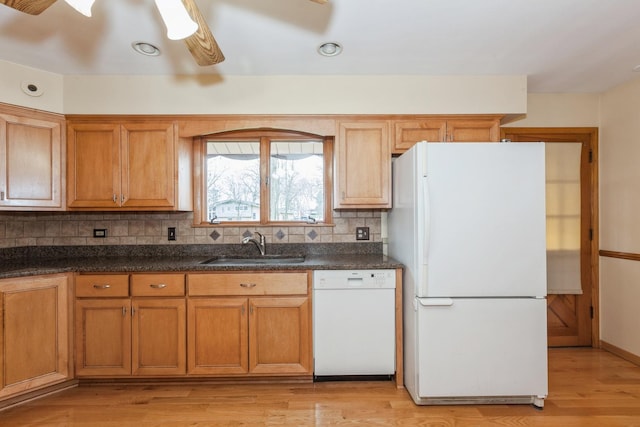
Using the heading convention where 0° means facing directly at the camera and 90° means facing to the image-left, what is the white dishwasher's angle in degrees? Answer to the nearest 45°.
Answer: approximately 0°

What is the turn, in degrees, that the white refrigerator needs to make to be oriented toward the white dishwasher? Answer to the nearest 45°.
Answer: approximately 90° to its right

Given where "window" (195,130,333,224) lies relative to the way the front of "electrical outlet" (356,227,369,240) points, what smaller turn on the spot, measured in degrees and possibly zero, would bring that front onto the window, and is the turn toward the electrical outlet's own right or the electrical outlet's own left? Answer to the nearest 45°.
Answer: approximately 90° to the electrical outlet's own right

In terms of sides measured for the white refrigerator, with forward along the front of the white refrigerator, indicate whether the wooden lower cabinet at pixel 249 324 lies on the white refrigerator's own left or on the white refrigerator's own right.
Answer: on the white refrigerator's own right

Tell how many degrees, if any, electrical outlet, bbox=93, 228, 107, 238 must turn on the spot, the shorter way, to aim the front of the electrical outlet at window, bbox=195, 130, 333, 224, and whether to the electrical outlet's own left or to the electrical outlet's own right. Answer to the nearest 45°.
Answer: approximately 45° to the electrical outlet's own left

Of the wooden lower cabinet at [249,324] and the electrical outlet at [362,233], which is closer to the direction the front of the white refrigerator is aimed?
the wooden lower cabinet

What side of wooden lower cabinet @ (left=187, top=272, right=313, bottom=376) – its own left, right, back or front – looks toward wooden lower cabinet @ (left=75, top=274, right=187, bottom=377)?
right

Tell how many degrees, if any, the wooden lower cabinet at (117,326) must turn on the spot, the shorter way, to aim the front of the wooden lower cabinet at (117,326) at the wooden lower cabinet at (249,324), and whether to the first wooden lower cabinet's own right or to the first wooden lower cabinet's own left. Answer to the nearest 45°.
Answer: approximately 45° to the first wooden lower cabinet's own left

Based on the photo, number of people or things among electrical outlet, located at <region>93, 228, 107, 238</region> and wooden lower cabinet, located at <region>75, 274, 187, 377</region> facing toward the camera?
2
